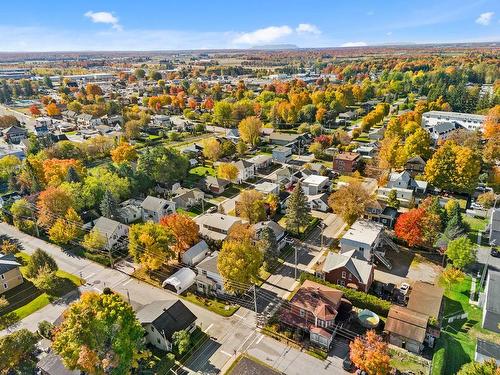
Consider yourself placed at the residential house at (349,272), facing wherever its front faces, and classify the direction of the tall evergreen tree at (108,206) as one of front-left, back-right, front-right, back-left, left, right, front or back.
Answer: front-right

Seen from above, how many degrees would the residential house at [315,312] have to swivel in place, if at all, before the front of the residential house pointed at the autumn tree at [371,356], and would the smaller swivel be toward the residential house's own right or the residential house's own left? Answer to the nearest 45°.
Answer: approximately 90° to the residential house's own left

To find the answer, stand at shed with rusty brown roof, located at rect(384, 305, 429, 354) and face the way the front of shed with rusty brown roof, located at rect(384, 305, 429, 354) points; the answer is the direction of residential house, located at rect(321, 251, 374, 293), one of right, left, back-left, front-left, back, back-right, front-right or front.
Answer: back-right

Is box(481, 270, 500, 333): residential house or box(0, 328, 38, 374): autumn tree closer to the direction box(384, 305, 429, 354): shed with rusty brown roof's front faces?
the autumn tree

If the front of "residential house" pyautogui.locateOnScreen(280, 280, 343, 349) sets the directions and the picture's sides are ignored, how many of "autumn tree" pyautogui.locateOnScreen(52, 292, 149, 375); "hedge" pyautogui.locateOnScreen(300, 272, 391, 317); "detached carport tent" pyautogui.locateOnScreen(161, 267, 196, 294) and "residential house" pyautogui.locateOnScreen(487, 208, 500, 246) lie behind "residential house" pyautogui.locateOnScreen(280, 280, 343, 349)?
2

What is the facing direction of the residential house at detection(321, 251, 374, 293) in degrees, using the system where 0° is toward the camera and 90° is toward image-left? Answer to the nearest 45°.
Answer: approximately 45°

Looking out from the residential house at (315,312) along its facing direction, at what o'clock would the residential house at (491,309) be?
the residential house at (491,309) is roughly at 7 o'clock from the residential house at (315,312).

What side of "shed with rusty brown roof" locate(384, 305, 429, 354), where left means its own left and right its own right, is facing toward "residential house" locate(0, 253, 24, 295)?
right

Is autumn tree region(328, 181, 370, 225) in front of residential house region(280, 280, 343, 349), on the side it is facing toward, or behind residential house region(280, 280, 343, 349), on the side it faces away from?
behind

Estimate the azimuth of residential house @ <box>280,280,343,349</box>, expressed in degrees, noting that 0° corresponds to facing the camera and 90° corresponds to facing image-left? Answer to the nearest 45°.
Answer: approximately 45°

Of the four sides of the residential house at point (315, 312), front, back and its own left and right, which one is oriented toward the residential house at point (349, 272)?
back

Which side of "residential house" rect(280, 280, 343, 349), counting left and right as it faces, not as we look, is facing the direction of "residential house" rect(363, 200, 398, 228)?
back

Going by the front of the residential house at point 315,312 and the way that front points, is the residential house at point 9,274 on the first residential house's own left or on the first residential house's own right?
on the first residential house's own right

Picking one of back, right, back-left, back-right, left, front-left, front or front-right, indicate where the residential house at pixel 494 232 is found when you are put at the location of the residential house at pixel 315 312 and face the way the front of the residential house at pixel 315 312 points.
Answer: back

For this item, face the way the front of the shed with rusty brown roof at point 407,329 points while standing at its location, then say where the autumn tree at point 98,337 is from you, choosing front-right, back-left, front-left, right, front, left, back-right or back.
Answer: front-right
